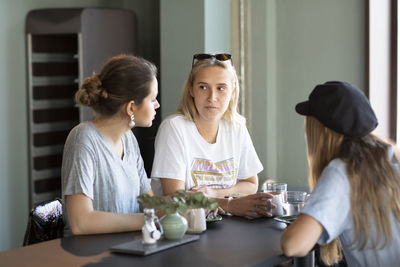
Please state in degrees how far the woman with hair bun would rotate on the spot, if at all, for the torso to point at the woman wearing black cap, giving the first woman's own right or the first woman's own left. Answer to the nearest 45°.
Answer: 0° — they already face them

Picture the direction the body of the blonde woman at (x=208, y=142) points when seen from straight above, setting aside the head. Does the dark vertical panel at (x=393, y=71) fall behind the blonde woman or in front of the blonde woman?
behind

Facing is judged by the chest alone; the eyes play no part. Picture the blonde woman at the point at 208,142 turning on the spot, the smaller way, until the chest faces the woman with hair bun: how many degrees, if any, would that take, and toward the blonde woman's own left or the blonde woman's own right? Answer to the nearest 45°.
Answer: approximately 45° to the blonde woman's own right

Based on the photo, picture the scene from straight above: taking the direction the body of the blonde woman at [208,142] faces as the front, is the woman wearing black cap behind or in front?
in front

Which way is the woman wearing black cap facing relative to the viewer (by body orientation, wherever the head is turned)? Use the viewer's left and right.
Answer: facing away from the viewer and to the left of the viewer

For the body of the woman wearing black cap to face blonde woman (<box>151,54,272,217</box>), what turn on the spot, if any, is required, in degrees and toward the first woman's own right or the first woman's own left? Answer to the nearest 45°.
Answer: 0° — they already face them

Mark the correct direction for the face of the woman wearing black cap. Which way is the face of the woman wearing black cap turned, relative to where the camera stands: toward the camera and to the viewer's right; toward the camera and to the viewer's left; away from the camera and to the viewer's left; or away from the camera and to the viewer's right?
away from the camera and to the viewer's left

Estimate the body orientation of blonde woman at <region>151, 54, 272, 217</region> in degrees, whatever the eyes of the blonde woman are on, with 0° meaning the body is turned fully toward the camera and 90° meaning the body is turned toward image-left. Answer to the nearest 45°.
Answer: approximately 0°

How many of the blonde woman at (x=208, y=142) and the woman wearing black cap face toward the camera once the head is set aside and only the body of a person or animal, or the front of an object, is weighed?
1

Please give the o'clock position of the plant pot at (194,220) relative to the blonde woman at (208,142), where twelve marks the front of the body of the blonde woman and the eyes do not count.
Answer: The plant pot is roughly at 12 o'clock from the blonde woman.

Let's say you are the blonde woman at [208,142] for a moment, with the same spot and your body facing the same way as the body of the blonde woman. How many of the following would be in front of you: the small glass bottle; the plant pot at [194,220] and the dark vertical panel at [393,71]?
2
